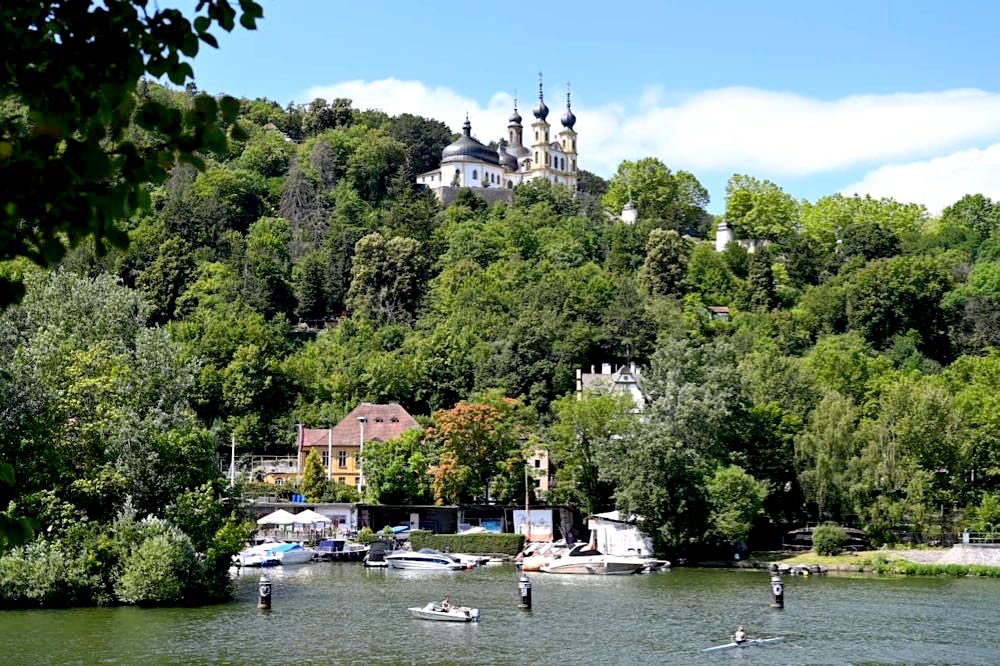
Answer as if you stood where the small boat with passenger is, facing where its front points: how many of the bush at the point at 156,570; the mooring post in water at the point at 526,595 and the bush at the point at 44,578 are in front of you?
2

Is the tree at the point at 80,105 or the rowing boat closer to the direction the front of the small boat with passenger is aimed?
the tree

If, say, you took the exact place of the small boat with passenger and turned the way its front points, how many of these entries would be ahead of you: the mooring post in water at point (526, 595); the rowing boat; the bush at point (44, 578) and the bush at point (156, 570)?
2

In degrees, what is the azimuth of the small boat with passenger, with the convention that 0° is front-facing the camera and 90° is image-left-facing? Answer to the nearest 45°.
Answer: approximately 90°

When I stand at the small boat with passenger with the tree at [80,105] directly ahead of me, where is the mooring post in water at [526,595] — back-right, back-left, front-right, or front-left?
back-left

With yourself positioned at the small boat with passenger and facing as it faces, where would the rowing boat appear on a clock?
The rowing boat is roughly at 7 o'clock from the small boat with passenger.

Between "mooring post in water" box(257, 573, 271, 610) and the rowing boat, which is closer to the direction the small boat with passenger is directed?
the mooring post in water

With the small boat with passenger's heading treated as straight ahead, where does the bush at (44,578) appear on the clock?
The bush is roughly at 12 o'clock from the small boat with passenger.

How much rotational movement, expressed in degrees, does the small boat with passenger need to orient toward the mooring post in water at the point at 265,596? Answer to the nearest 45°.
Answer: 0° — it already faces it

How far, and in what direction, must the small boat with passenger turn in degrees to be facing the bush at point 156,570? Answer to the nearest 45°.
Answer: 0° — it already faces it

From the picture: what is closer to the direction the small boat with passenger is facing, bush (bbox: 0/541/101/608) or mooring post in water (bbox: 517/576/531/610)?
the bush

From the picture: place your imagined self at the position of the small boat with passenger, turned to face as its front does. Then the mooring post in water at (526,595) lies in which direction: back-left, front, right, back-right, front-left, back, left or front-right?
back-right

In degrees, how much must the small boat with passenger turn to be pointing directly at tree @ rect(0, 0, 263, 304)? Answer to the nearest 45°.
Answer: approximately 90° to its left
